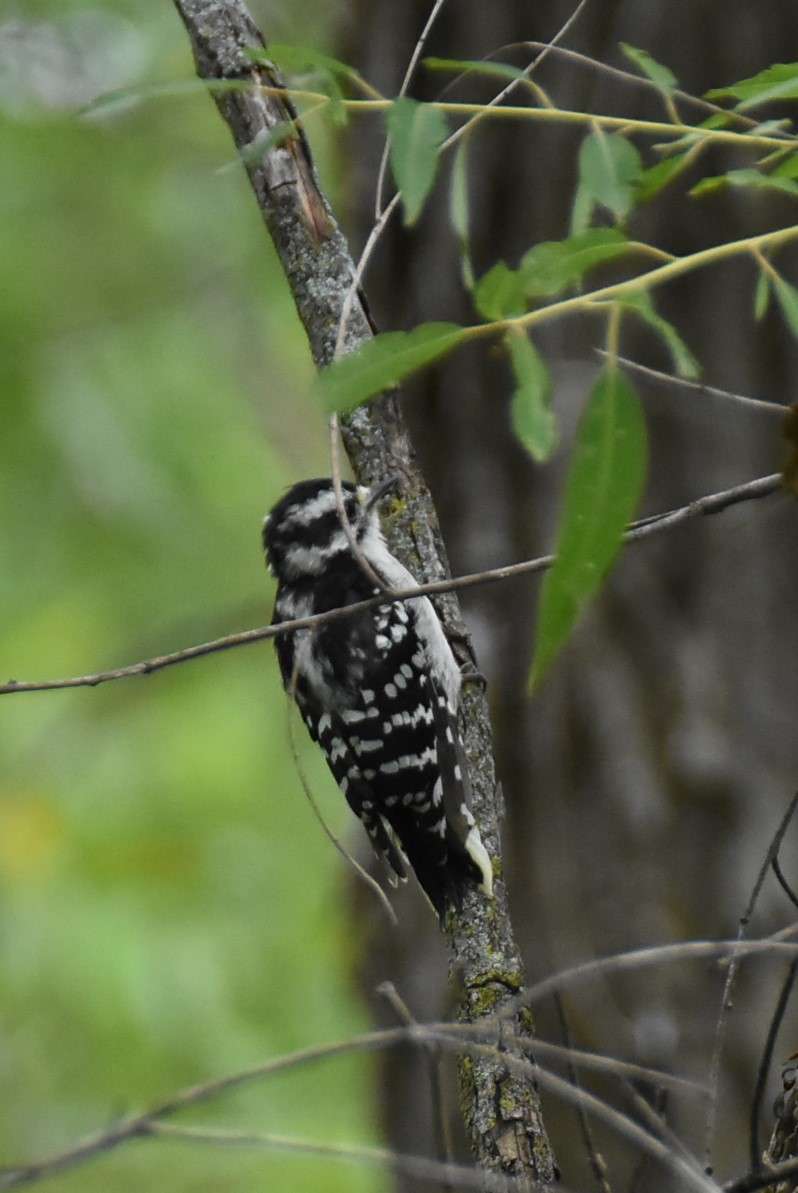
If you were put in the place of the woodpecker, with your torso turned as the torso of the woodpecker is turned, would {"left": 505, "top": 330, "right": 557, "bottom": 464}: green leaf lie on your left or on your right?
on your right

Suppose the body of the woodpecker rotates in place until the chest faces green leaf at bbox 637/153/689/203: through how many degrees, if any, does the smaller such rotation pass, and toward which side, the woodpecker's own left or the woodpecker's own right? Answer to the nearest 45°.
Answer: approximately 45° to the woodpecker's own right

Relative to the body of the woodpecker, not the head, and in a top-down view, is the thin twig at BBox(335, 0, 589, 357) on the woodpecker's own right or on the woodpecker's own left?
on the woodpecker's own right

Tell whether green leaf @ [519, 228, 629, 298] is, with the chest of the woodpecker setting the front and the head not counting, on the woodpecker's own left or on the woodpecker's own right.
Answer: on the woodpecker's own right

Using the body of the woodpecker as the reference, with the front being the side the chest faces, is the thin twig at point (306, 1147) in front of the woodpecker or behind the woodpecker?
behind

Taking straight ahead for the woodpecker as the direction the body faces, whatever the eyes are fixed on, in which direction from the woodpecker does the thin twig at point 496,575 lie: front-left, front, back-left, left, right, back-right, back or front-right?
back-right

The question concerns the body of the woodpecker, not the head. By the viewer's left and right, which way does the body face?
facing away from the viewer and to the right of the viewer
